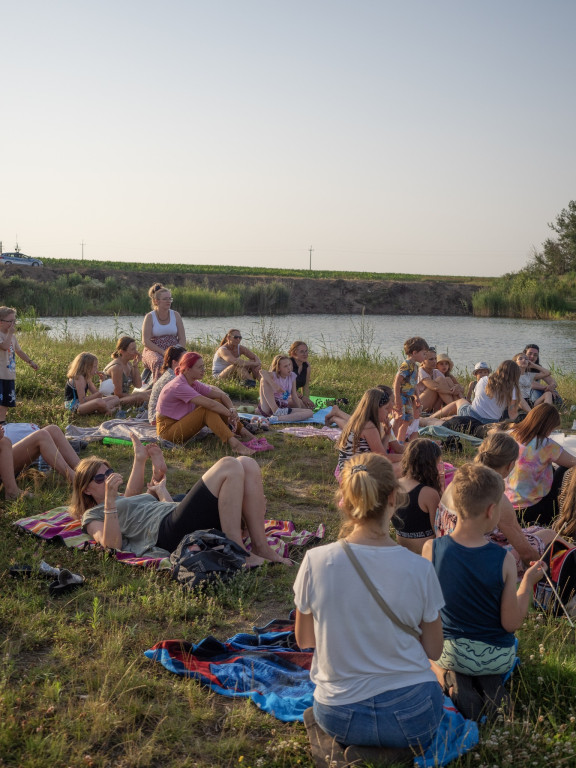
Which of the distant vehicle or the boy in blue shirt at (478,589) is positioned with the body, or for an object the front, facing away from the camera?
the boy in blue shirt

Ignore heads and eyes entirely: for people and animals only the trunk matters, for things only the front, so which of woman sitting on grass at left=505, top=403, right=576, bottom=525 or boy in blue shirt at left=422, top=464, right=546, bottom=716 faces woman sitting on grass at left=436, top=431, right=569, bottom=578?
the boy in blue shirt

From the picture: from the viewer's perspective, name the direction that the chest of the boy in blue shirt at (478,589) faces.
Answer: away from the camera

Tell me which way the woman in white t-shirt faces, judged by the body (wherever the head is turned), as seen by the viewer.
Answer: away from the camera

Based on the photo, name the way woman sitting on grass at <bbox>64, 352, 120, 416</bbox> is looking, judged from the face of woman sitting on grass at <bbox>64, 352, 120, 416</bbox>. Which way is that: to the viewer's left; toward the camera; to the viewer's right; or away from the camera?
to the viewer's right

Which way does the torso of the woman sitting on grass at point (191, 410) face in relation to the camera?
to the viewer's right

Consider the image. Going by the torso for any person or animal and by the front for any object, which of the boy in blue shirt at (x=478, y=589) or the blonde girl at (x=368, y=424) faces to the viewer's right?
the blonde girl

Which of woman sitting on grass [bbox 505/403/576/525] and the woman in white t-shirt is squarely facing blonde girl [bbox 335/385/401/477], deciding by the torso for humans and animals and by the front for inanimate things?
the woman in white t-shirt

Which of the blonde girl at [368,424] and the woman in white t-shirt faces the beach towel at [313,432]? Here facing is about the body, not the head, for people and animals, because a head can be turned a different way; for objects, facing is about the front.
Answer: the woman in white t-shirt

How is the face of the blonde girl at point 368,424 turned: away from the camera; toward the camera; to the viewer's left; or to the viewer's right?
to the viewer's right
